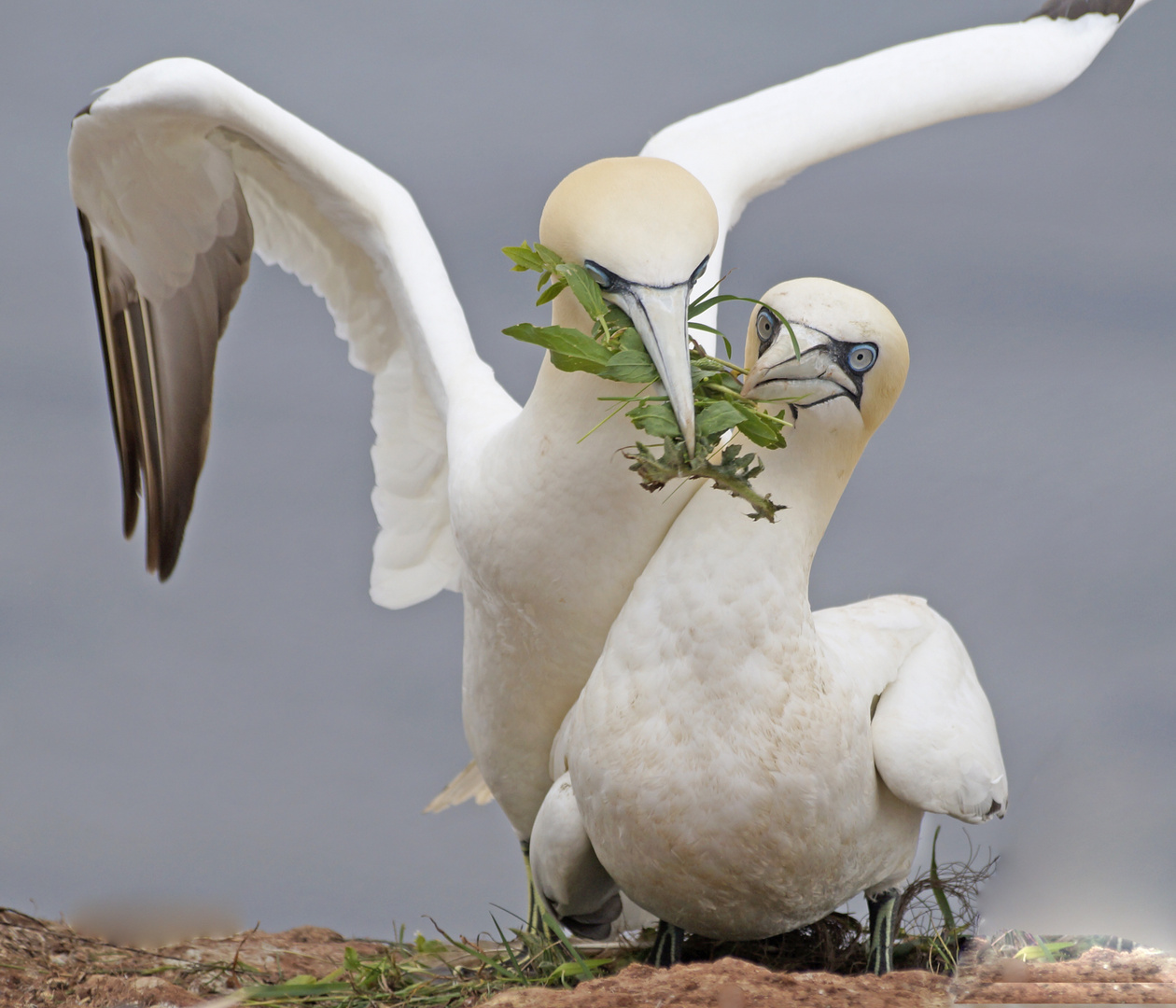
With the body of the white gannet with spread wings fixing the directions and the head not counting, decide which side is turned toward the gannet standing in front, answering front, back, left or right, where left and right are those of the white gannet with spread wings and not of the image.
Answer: front

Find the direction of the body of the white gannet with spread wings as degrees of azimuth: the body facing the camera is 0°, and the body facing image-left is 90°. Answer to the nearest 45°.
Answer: approximately 315°

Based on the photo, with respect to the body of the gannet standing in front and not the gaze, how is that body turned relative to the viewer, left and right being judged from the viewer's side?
facing the viewer

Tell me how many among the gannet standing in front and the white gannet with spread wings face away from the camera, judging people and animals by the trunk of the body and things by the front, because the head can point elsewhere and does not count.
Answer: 0

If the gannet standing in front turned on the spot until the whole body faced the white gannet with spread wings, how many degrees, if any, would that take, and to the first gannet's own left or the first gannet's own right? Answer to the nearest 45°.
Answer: approximately 135° to the first gannet's own right
